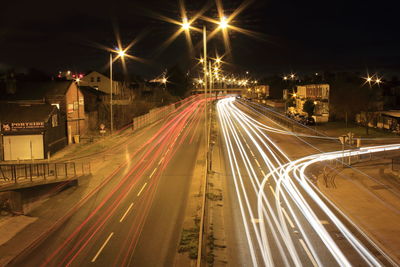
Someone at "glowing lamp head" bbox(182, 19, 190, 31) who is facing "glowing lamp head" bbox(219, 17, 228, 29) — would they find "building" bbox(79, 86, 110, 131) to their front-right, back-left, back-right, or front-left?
back-left

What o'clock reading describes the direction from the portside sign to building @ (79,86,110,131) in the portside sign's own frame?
The building is roughly at 7 o'clock from the portside sign.

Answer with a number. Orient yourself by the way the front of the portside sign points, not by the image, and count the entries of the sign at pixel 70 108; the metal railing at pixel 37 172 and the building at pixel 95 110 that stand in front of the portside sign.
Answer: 1

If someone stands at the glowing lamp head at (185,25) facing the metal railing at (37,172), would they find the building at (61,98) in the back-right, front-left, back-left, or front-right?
front-right

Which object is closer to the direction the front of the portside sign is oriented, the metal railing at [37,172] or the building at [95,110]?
the metal railing

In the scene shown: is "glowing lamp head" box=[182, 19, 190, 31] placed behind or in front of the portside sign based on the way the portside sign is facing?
in front

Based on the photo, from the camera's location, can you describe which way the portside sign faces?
facing the viewer

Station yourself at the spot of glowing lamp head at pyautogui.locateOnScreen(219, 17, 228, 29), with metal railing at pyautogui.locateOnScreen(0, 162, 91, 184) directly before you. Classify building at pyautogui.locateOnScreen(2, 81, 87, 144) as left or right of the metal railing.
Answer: right

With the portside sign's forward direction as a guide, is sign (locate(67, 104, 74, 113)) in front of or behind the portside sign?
behind

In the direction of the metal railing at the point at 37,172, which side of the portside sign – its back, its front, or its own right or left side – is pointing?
front
